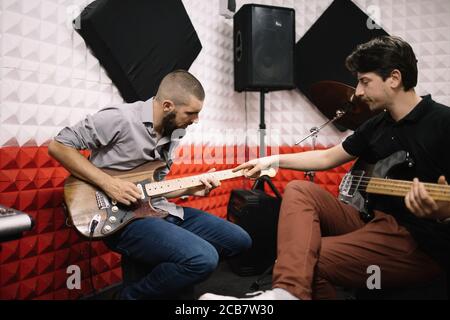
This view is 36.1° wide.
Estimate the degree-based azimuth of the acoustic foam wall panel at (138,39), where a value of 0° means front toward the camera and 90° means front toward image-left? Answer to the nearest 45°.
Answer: approximately 315°

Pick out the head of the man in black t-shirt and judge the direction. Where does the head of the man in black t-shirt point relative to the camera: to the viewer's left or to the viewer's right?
to the viewer's left

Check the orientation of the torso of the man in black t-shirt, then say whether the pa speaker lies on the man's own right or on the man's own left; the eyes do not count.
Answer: on the man's own right

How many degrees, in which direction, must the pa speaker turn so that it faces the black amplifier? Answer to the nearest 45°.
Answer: approximately 45° to its right

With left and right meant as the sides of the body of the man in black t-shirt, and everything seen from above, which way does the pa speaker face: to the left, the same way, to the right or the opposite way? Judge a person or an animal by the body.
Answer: to the left

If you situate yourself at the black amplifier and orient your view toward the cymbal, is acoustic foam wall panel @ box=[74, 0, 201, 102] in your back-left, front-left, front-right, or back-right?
back-left

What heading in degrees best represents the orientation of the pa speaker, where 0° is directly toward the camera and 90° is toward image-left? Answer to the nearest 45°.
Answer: approximately 315°
